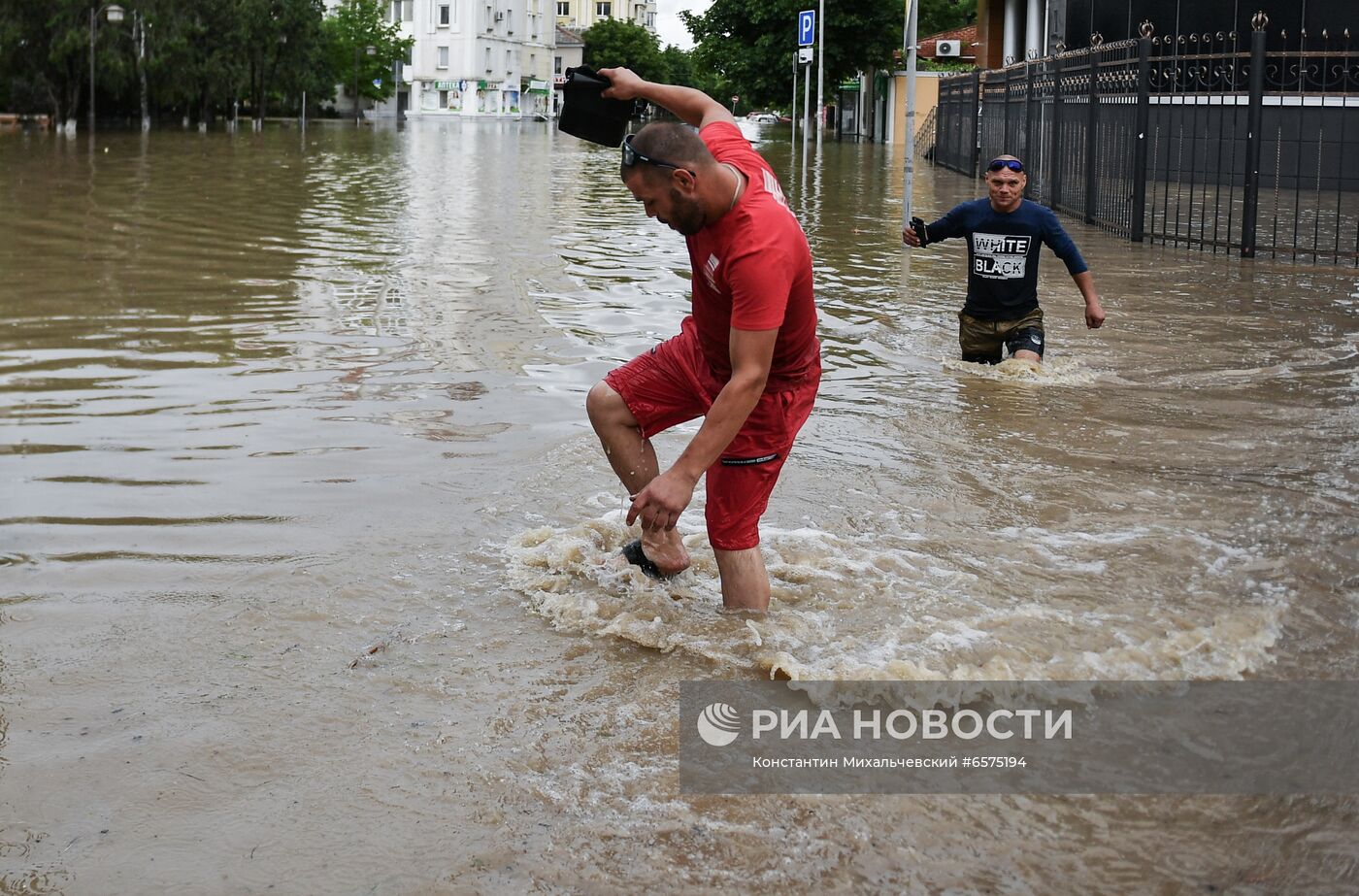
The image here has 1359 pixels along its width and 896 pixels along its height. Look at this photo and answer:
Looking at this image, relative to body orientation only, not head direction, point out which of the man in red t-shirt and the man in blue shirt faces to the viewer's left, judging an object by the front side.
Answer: the man in red t-shirt

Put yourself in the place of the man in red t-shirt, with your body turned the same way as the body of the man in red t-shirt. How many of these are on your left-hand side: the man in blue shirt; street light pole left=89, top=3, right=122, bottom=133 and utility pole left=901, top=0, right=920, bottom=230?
0

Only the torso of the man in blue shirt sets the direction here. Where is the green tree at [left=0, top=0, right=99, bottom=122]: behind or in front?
behind

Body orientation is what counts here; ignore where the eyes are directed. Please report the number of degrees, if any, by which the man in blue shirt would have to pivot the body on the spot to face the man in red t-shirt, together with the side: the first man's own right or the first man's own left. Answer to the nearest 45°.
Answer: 0° — they already face them

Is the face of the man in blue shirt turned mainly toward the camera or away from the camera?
toward the camera

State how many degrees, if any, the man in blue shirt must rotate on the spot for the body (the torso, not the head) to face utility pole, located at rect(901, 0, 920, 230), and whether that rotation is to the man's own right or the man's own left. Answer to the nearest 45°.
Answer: approximately 180°

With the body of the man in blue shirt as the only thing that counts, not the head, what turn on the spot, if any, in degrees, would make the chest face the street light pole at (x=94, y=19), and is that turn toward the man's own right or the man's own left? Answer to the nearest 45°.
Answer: approximately 135° to the man's own right

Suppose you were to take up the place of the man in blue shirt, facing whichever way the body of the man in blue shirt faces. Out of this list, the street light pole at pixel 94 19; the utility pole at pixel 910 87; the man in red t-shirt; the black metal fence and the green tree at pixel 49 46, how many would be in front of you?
1

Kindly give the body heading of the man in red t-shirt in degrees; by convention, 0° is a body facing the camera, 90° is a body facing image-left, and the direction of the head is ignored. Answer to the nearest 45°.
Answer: approximately 90°

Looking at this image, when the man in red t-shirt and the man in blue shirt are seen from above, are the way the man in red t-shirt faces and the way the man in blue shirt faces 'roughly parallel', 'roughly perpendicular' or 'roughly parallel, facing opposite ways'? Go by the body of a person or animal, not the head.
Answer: roughly perpendicular

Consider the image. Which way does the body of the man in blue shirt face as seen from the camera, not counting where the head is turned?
toward the camera

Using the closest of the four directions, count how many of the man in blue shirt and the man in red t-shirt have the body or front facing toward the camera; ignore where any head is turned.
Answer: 1
